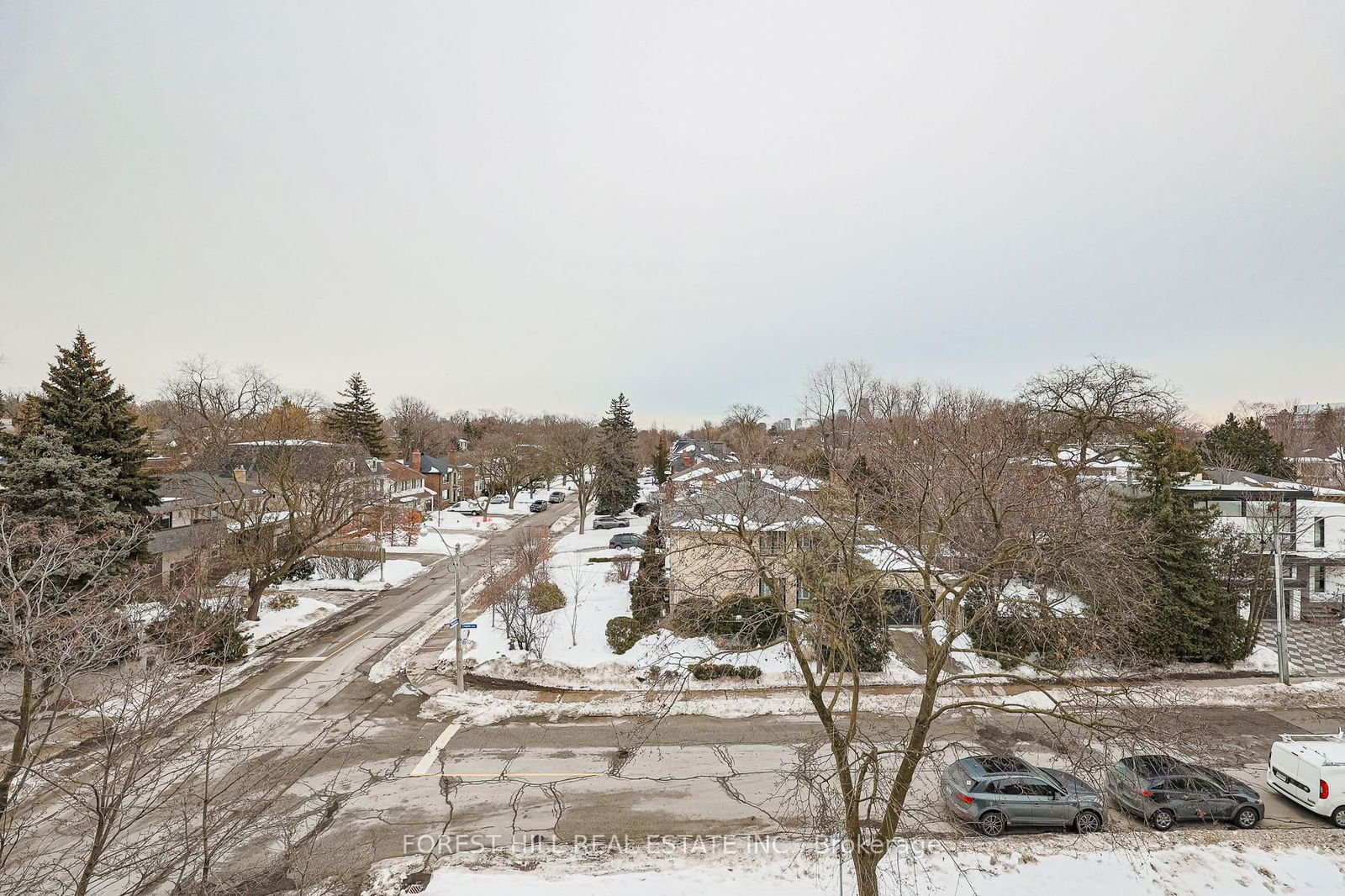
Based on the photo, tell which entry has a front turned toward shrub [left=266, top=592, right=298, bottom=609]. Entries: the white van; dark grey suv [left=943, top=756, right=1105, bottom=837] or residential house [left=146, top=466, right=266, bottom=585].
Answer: the residential house

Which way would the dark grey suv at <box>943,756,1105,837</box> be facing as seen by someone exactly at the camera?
facing away from the viewer and to the right of the viewer

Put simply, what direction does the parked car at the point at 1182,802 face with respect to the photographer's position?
facing away from the viewer and to the right of the viewer

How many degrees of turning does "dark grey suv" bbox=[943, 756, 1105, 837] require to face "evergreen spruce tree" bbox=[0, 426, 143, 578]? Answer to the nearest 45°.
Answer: approximately 135° to its left

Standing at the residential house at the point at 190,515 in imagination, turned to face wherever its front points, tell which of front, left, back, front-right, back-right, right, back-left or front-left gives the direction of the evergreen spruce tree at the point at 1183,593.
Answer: front

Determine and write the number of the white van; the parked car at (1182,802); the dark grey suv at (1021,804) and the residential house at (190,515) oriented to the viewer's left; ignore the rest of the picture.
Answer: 0

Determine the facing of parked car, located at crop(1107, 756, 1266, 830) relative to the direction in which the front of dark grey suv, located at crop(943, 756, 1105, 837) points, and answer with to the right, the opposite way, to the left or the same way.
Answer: the same way

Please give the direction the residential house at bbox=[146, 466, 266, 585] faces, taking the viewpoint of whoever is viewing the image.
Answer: facing the viewer and to the right of the viewer

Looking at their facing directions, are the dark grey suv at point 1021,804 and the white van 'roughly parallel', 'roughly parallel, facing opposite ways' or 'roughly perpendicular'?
roughly parallel

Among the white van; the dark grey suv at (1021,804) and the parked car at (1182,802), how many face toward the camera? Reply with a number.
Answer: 0

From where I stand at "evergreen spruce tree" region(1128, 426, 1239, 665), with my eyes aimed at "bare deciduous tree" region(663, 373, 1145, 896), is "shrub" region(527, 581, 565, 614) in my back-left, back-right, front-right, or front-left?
front-right

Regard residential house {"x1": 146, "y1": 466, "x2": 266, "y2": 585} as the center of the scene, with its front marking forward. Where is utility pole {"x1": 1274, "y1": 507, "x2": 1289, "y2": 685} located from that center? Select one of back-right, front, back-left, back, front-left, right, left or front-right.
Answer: front

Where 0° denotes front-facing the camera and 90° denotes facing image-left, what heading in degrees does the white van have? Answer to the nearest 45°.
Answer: approximately 225°

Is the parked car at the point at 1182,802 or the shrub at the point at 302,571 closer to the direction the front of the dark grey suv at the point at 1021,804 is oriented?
the parked car

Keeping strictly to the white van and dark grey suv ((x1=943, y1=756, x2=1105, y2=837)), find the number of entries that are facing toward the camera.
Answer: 0

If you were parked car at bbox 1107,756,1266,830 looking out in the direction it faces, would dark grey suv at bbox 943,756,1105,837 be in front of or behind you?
behind
